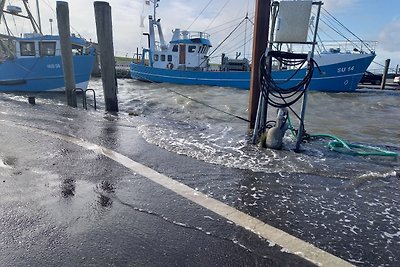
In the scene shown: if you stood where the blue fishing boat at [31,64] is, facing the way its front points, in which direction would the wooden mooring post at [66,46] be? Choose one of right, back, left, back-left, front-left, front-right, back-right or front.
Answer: right

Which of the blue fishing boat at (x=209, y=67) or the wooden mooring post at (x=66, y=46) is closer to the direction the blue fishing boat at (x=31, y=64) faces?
the blue fishing boat

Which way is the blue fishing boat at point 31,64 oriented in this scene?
to the viewer's right

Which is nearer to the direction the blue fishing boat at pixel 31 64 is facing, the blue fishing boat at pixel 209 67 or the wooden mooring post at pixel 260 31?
the blue fishing boat

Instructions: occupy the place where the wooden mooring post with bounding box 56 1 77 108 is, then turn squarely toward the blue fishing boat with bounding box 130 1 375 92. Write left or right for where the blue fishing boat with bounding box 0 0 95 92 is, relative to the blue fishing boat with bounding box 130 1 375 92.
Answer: left

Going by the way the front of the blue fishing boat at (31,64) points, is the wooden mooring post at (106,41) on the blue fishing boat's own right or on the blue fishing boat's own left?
on the blue fishing boat's own right

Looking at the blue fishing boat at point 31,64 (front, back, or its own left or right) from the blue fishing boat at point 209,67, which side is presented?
front

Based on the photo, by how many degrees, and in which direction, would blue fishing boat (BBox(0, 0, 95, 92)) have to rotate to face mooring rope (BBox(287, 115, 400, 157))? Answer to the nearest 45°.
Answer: approximately 90° to its right

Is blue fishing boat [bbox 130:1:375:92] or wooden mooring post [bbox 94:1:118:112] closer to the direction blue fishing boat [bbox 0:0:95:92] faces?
the blue fishing boat

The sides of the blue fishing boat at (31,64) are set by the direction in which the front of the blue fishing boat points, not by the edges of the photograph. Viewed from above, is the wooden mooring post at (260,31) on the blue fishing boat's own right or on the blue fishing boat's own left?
on the blue fishing boat's own right

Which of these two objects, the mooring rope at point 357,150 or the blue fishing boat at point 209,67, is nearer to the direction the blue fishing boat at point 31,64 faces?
the blue fishing boat
